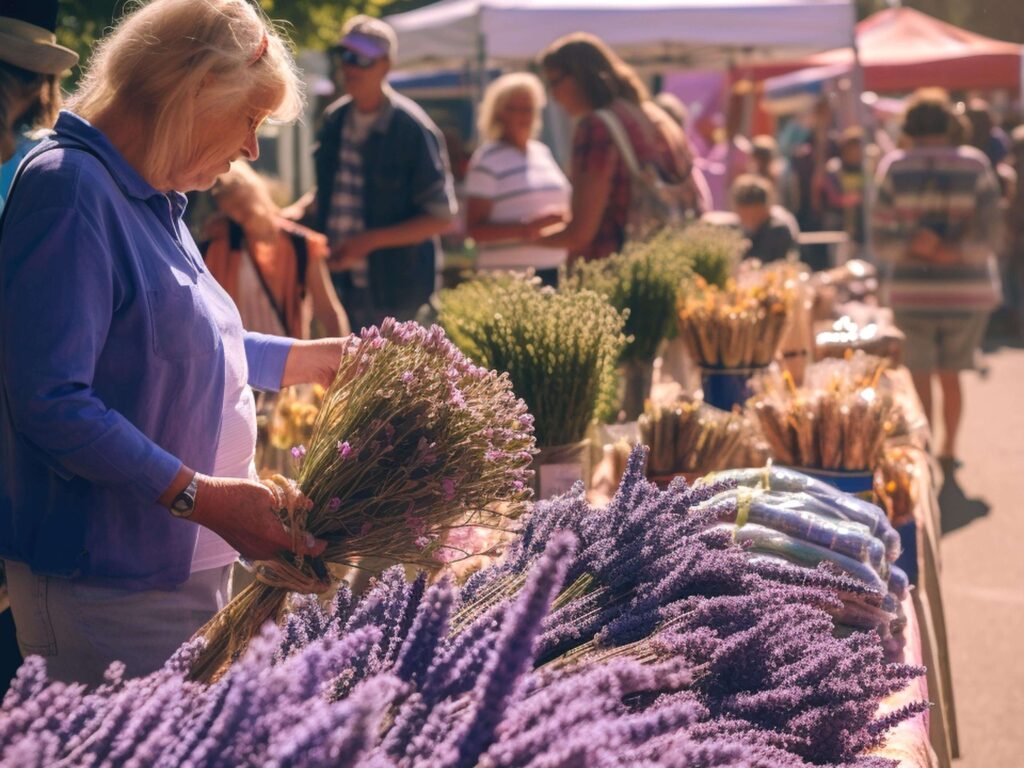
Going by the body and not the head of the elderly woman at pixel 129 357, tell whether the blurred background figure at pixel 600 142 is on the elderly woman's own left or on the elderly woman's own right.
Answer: on the elderly woman's own left

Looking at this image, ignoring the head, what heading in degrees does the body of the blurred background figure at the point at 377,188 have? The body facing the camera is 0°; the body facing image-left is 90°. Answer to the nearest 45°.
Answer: approximately 45°

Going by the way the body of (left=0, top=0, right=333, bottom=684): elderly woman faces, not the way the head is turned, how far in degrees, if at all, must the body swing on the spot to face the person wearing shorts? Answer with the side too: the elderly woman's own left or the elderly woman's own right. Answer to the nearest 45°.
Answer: approximately 45° to the elderly woman's own left

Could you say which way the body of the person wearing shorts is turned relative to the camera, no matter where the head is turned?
away from the camera

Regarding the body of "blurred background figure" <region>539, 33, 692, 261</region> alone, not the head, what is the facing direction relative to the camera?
to the viewer's left

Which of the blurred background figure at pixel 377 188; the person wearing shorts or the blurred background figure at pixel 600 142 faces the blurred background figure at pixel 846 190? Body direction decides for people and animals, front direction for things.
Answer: the person wearing shorts

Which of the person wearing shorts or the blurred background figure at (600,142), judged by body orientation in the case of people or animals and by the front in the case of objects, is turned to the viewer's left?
the blurred background figure

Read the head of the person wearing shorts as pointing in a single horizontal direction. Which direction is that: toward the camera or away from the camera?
away from the camera

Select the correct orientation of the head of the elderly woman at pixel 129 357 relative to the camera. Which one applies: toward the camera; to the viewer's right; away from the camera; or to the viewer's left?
to the viewer's right

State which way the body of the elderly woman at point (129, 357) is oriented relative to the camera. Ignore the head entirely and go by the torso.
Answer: to the viewer's right

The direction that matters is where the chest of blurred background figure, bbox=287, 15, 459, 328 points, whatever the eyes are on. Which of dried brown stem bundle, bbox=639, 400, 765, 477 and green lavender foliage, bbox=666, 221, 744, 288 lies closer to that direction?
the dried brown stem bundle
